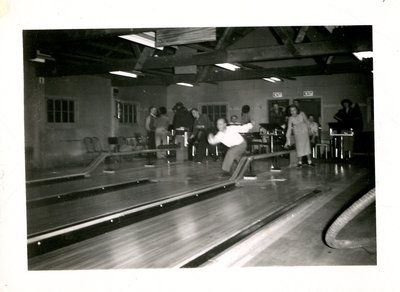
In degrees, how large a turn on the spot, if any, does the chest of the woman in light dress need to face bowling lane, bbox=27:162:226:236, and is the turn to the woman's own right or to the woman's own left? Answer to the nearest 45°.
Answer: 0° — they already face it

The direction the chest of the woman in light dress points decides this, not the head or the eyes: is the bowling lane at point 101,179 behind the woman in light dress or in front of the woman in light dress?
in front

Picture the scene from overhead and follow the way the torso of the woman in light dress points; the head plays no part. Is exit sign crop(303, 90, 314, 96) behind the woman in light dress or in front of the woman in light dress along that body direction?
behind

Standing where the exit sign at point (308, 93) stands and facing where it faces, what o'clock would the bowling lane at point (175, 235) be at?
The bowling lane is roughly at 12 o'clock from the exit sign.

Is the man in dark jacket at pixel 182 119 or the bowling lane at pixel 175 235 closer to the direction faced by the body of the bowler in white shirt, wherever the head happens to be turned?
the bowling lane

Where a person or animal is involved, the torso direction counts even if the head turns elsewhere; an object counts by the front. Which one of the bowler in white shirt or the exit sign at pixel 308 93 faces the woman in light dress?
the exit sign

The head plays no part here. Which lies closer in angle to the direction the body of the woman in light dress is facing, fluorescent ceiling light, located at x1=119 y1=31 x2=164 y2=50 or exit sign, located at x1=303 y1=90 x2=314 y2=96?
the fluorescent ceiling light

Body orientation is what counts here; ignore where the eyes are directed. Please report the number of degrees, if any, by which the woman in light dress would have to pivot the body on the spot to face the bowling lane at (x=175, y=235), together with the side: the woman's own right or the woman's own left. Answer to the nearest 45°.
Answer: approximately 45° to the woman's own left

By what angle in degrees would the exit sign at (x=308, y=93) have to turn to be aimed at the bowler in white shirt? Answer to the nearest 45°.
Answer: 0° — it already faces them

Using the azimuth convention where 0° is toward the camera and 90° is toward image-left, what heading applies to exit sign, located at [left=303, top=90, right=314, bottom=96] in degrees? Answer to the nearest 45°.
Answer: approximately 0°

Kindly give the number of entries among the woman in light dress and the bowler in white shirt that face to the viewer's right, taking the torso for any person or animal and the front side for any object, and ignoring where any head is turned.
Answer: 0

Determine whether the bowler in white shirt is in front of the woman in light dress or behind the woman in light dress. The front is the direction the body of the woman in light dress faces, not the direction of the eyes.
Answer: in front

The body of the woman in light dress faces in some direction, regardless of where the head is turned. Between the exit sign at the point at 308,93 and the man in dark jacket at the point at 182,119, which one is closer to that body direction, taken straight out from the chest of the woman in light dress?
the man in dark jacket

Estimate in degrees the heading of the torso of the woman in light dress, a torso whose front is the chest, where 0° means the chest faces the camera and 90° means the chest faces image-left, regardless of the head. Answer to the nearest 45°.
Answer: approximately 45°
